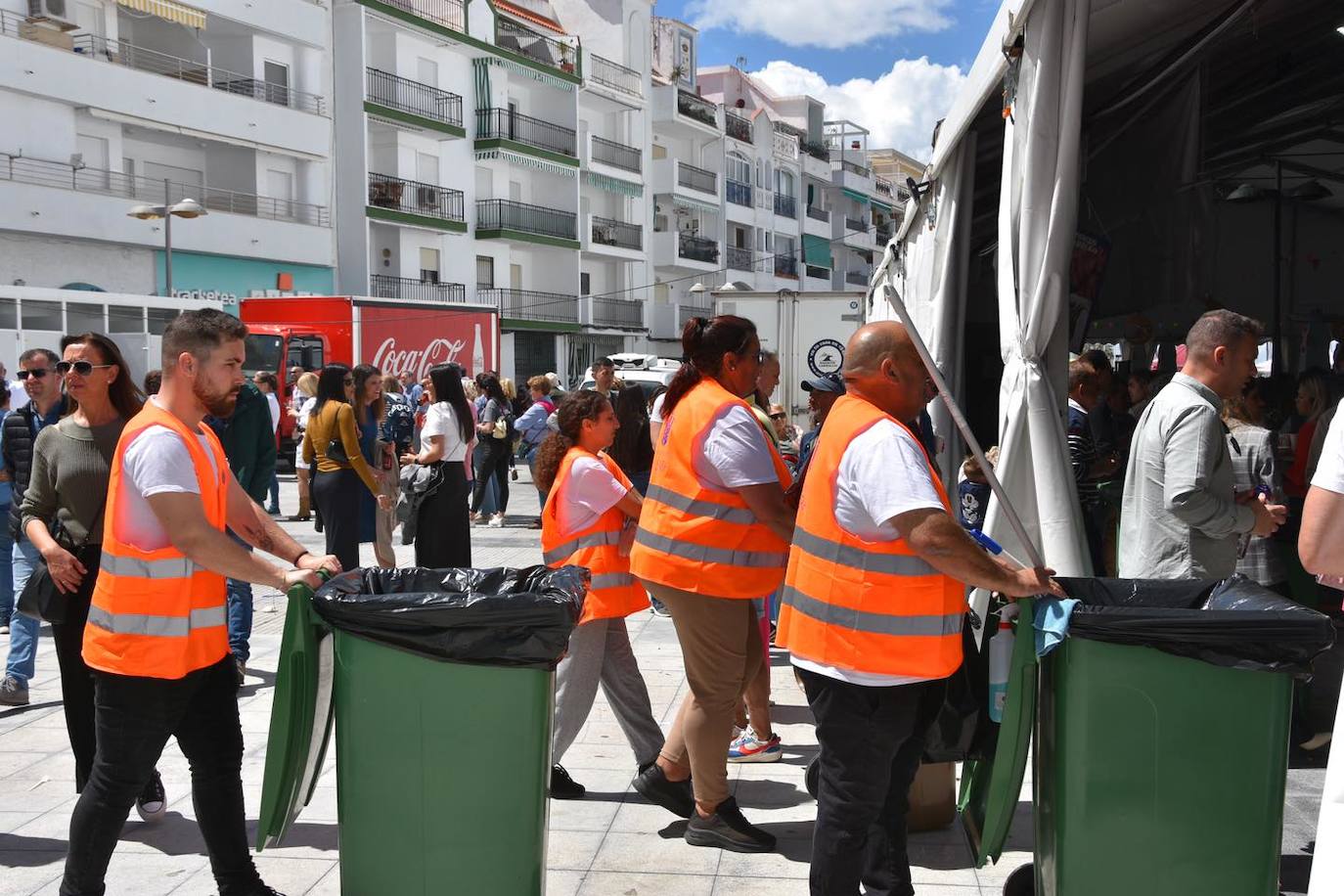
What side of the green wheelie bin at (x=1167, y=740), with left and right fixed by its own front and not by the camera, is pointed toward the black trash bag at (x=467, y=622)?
back

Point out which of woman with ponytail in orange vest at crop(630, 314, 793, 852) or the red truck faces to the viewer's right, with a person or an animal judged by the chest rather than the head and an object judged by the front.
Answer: the woman with ponytail in orange vest

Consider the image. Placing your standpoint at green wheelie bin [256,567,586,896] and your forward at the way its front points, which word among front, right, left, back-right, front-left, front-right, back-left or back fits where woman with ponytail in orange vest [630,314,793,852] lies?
front-left

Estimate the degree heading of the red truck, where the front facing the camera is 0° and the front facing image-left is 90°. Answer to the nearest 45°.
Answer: approximately 45°

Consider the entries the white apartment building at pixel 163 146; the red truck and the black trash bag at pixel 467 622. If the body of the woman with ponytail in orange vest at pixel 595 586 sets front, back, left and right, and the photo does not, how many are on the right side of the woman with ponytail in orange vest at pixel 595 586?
1

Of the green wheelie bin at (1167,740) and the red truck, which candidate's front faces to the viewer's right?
the green wheelie bin

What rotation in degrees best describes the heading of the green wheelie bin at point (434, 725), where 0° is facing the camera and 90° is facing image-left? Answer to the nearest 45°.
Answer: approximately 270°

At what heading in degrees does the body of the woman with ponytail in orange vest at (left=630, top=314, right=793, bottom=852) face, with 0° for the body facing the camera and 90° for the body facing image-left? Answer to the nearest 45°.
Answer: approximately 270°

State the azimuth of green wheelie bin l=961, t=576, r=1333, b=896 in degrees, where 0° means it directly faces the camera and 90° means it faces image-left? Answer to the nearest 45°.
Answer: approximately 270°

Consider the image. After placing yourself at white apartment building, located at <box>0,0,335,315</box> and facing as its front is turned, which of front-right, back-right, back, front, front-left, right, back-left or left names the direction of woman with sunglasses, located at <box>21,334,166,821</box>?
front-right

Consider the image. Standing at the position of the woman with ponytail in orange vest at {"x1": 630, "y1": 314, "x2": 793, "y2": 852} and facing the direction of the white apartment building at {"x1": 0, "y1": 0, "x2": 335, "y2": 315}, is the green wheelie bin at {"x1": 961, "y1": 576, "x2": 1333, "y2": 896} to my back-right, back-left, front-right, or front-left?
back-right

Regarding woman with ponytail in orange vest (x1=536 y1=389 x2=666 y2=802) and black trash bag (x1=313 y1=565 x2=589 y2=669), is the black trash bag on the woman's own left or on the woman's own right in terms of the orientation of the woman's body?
on the woman's own right
